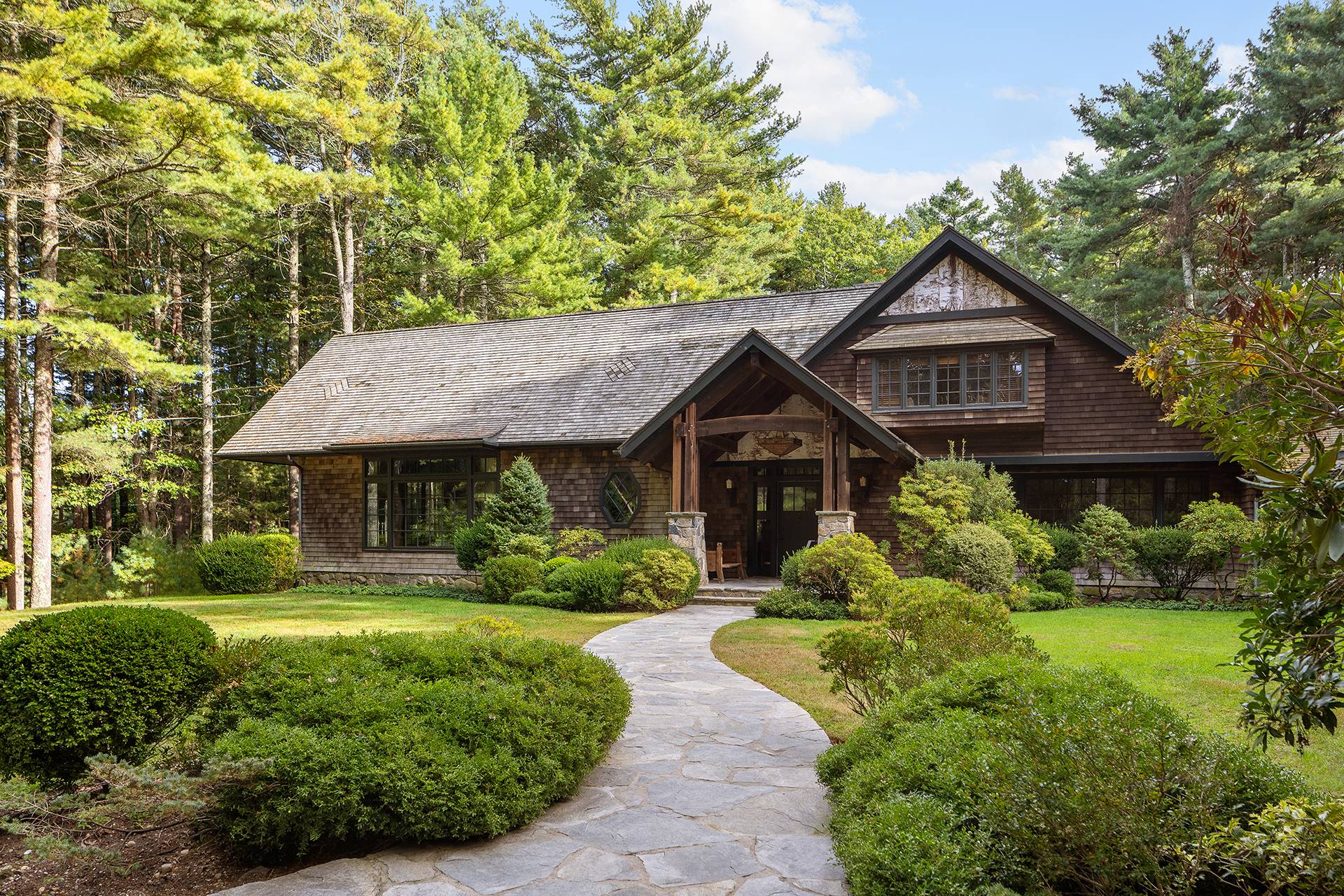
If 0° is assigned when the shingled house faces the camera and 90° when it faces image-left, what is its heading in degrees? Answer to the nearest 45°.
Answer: approximately 0°

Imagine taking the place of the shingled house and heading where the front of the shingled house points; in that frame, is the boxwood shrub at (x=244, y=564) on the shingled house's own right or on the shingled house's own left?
on the shingled house's own right

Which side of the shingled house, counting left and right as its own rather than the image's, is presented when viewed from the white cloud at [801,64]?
back

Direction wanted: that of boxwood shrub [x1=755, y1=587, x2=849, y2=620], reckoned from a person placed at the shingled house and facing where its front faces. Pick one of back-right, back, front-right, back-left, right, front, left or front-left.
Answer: front

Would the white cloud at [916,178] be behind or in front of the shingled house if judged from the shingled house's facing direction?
behind

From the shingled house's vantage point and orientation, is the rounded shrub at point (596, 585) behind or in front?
in front

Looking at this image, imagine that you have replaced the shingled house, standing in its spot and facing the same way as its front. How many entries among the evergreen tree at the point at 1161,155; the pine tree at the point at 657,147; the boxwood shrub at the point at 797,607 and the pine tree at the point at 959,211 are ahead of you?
1

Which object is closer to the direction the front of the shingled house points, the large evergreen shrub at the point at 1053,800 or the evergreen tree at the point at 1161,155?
the large evergreen shrub

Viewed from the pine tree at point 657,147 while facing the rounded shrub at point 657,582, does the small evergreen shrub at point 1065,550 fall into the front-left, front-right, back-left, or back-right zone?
front-left

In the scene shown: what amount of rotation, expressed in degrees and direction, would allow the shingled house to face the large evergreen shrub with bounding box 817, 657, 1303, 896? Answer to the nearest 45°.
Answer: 0° — it already faces it
